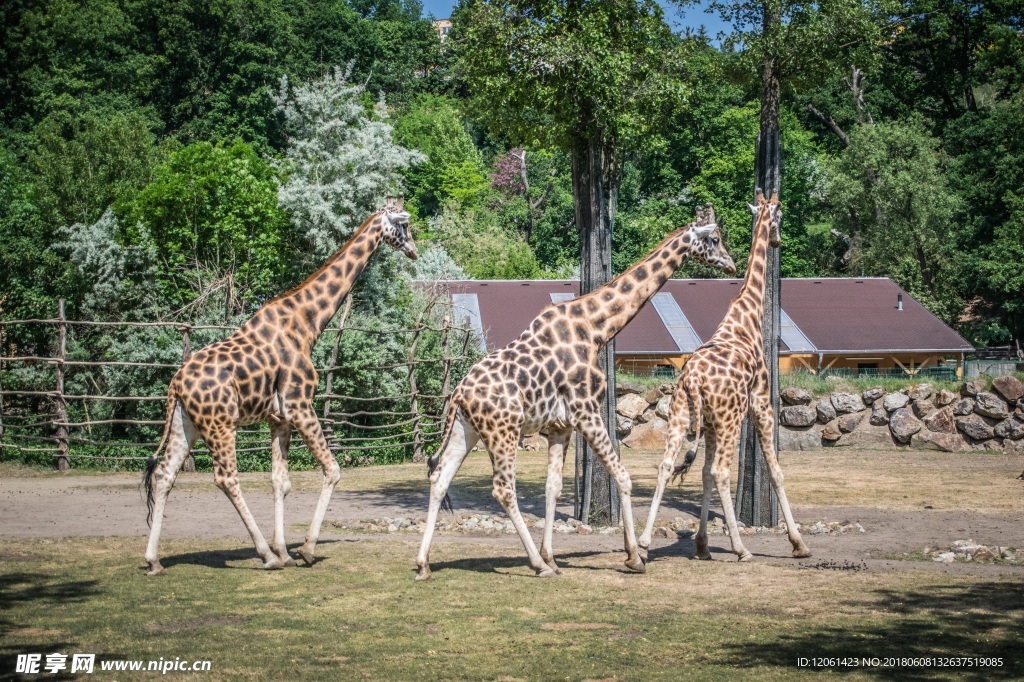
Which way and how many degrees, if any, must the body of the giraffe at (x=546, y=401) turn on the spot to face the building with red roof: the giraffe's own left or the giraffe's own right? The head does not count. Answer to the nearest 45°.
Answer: approximately 90° to the giraffe's own left

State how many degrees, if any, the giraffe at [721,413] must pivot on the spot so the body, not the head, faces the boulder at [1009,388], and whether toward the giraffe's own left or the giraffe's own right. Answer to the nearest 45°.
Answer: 0° — it already faces it

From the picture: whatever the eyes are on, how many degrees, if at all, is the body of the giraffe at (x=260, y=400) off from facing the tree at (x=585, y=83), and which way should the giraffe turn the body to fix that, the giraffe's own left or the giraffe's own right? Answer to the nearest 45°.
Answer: approximately 45° to the giraffe's own left

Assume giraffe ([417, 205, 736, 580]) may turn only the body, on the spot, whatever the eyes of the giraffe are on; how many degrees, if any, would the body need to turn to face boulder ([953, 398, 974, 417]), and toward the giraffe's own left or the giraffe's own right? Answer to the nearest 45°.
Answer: approximately 45° to the giraffe's own left

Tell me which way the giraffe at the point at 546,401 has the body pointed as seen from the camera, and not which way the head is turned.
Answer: to the viewer's right

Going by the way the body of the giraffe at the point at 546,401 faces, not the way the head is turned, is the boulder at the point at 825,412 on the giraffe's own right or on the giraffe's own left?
on the giraffe's own left

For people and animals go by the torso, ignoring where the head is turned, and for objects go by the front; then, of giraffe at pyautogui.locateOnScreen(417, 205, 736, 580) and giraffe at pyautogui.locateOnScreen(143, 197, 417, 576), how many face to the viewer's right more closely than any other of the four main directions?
2

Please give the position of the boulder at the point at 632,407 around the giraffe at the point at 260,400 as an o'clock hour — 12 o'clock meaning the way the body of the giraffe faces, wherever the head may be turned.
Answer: The boulder is roughly at 10 o'clock from the giraffe.

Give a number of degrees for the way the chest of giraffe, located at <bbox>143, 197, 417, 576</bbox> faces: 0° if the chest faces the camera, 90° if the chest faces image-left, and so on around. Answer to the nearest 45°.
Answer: approximately 270°
